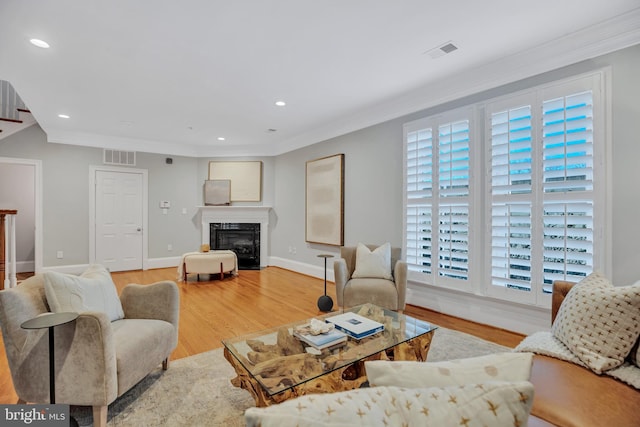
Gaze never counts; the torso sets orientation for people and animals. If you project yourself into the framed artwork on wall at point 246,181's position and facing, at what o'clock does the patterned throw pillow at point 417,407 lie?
The patterned throw pillow is roughly at 12 o'clock from the framed artwork on wall.

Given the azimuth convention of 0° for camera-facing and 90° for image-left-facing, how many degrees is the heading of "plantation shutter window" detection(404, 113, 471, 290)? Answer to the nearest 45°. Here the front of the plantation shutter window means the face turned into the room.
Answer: approximately 45°

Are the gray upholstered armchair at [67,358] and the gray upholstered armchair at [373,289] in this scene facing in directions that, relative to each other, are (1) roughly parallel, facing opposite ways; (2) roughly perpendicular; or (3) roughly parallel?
roughly perpendicular

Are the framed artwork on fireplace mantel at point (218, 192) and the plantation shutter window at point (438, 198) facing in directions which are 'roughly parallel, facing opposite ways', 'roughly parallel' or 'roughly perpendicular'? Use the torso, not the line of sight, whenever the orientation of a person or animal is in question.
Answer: roughly perpendicular

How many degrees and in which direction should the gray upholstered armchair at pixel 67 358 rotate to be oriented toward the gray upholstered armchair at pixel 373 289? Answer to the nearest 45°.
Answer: approximately 45° to its left

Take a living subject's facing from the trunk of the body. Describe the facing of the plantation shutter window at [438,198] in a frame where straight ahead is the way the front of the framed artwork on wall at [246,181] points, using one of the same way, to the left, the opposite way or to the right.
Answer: to the right
